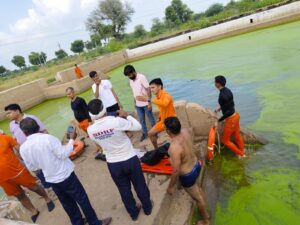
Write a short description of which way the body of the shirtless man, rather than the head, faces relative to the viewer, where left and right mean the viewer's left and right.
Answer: facing away from the viewer and to the left of the viewer

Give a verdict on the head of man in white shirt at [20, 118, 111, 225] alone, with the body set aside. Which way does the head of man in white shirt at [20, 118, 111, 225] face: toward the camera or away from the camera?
away from the camera

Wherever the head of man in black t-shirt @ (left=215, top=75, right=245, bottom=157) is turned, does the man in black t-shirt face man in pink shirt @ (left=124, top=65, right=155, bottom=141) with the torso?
yes

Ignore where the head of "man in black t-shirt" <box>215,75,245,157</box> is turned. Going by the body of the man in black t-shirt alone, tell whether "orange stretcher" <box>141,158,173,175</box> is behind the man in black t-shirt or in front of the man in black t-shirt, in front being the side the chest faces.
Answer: in front

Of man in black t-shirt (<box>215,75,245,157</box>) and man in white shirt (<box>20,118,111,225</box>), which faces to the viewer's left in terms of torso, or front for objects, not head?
the man in black t-shirt

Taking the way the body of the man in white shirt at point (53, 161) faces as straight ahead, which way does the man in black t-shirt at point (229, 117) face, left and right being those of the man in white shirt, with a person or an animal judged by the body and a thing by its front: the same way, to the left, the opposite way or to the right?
to the left

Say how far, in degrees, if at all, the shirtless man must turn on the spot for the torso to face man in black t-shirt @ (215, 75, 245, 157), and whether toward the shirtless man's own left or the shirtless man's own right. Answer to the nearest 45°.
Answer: approximately 90° to the shirtless man's own right

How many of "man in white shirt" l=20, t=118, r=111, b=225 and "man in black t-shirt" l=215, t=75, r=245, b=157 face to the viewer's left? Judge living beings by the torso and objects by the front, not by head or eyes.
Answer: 1

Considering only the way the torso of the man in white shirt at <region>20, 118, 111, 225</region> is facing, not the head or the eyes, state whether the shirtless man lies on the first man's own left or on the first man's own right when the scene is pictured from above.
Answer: on the first man's own right

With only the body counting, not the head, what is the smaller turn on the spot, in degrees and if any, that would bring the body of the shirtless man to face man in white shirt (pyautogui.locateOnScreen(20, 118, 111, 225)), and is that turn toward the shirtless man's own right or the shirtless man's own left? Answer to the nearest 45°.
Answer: approximately 45° to the shirtless man's own left

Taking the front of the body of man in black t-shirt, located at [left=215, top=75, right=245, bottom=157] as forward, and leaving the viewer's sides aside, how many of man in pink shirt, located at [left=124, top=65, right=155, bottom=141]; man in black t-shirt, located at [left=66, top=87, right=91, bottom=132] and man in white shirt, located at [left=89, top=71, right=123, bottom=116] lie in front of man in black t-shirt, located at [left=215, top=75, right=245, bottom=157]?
3

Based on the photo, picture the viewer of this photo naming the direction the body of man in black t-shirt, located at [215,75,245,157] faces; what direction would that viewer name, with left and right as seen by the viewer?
facing to the left of the viewer

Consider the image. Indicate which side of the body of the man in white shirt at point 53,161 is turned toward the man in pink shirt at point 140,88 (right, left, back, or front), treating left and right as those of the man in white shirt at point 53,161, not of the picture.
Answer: front

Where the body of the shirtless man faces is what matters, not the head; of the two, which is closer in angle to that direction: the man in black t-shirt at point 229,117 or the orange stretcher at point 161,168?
the orange stretcher

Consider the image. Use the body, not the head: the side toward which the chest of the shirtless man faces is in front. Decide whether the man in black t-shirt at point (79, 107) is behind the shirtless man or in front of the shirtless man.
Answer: in front
